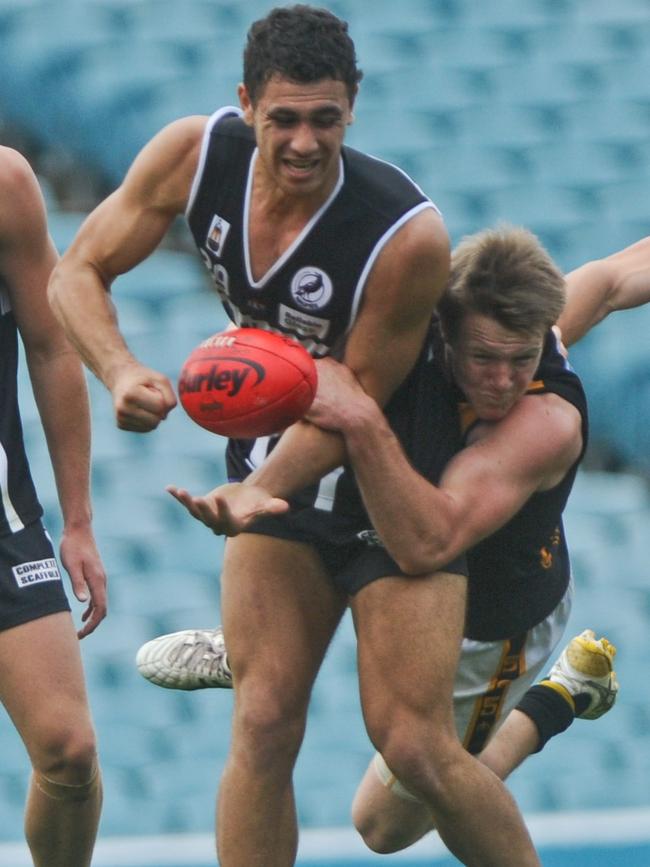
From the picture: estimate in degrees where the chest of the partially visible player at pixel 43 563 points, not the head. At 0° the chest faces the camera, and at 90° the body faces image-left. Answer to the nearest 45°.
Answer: approximately 0°
